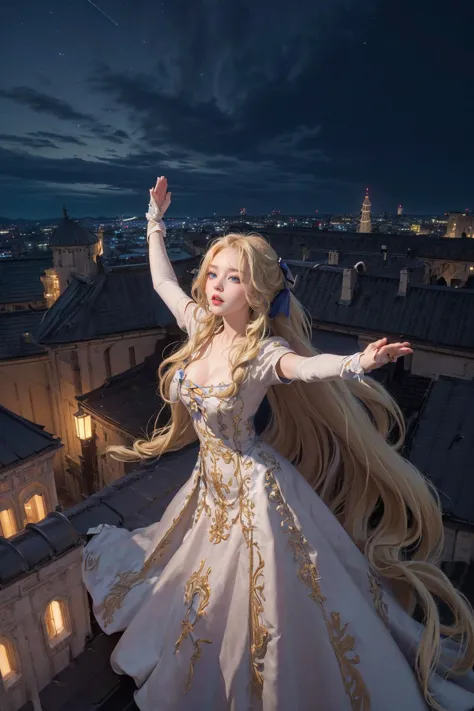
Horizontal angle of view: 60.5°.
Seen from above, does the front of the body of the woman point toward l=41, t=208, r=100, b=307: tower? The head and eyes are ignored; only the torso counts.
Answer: no

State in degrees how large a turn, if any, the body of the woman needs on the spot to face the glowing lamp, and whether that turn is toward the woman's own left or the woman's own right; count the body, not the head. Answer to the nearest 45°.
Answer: approximately 90° to the woman's own right

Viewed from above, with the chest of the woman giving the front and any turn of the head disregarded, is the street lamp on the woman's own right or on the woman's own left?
on the woman's own right

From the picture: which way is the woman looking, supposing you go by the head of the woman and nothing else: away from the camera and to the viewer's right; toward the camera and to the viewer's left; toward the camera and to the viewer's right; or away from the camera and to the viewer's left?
toward the camera and to the viewer's left
